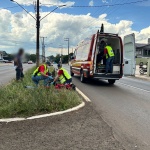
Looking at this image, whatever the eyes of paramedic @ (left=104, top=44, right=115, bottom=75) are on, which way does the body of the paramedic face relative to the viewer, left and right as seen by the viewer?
facing away from the viewer and to the left of the viewer

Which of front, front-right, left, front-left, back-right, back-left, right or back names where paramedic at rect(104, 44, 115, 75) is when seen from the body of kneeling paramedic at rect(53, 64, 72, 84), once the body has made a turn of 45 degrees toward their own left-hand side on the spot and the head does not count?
back

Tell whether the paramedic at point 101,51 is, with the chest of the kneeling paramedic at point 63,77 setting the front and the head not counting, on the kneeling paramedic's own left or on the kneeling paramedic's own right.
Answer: on the kneeling paramedic's own right

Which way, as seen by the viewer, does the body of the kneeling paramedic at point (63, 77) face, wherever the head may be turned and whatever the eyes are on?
to the viewer's left
